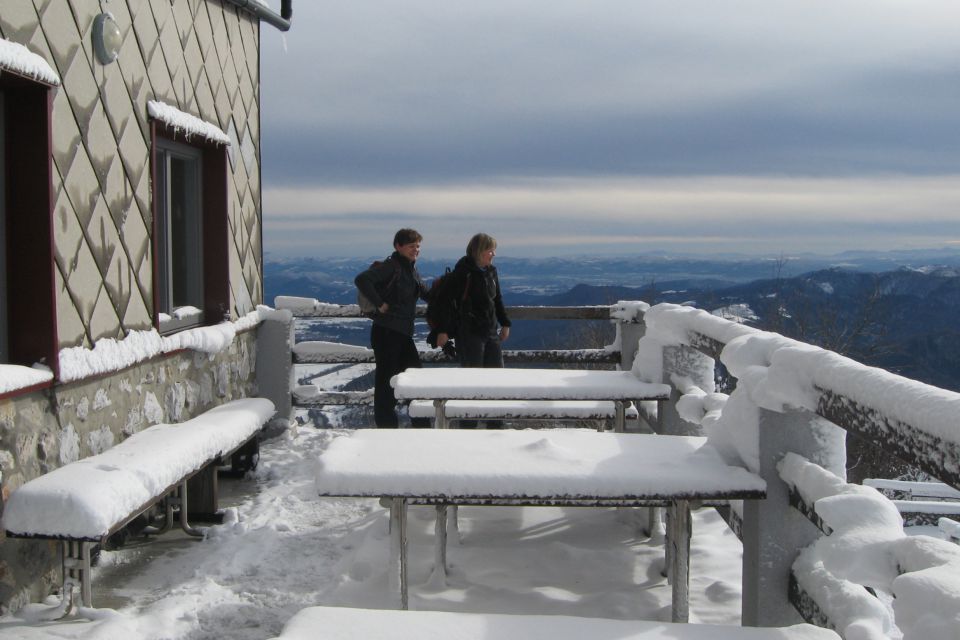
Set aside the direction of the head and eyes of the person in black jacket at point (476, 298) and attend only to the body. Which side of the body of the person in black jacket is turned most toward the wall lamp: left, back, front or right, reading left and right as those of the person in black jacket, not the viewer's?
right

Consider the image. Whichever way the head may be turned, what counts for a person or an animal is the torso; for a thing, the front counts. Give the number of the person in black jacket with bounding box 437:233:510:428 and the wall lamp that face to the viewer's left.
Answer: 0

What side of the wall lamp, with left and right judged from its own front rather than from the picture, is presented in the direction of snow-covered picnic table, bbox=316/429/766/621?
front

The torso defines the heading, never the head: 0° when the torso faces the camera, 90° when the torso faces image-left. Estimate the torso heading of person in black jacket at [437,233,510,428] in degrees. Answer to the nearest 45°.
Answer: approximately 315°

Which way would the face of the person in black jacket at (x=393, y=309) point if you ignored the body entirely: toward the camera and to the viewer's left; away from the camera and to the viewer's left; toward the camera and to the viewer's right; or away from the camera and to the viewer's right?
toward the camera and to the viewer's right

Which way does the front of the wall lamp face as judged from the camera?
facing the viewer and to the right of the viewer

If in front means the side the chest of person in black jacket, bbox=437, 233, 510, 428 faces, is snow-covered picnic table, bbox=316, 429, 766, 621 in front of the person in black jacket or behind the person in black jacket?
in front

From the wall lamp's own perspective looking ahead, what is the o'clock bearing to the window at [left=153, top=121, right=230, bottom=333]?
The window is roughly at 8 o'clock from the wall lamp.
